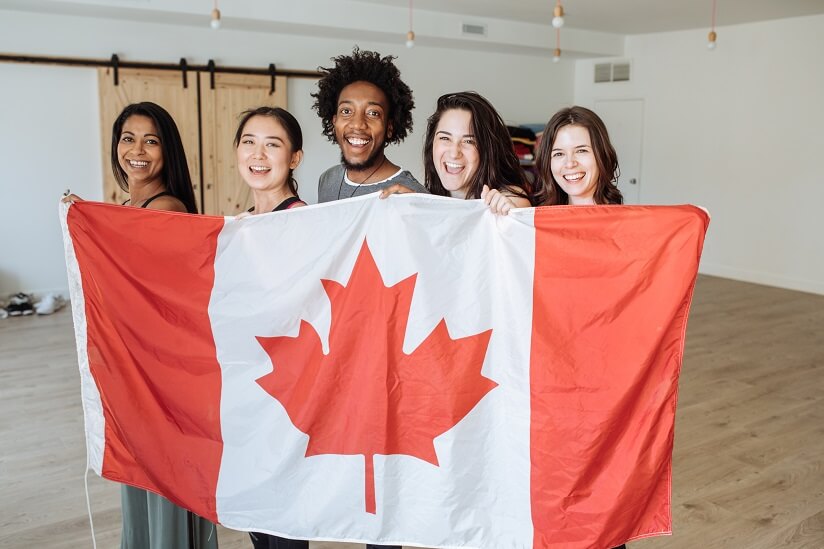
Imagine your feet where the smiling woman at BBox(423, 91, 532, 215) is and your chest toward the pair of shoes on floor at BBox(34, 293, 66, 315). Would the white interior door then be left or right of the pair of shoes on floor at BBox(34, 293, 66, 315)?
right

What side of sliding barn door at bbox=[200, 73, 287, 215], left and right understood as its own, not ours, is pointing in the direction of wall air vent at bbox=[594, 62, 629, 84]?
left

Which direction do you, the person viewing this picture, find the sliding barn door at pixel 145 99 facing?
facing the viewer

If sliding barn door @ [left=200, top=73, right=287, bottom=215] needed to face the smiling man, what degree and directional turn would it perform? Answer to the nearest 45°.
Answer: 0° — it already faces them

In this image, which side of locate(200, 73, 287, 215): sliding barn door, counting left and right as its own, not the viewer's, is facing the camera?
front

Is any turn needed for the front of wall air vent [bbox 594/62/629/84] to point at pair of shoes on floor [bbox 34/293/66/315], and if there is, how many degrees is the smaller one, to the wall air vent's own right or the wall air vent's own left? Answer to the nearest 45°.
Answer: approximately 45° to the wall air vent's own right

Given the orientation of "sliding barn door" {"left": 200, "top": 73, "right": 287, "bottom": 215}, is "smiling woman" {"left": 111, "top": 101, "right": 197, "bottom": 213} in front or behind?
in front

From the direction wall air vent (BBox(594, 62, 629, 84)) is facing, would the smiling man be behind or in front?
in front

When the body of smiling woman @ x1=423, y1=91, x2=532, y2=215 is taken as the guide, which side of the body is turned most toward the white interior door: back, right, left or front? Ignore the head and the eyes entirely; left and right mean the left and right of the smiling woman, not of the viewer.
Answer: back

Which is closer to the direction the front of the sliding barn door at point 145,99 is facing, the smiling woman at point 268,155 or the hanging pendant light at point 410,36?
the smiling woman

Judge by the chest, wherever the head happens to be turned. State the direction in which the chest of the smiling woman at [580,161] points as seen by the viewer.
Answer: toward the camera
